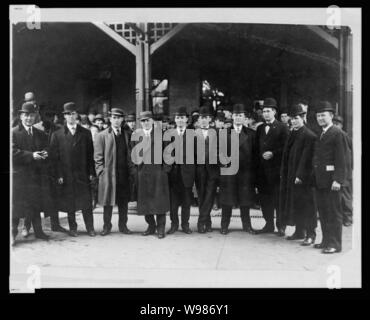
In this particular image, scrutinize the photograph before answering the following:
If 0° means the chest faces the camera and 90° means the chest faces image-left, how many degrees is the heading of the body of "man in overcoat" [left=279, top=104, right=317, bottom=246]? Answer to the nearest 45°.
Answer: approximately 45°

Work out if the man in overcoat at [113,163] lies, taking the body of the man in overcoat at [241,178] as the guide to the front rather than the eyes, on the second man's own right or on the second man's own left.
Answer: on the second man's own right

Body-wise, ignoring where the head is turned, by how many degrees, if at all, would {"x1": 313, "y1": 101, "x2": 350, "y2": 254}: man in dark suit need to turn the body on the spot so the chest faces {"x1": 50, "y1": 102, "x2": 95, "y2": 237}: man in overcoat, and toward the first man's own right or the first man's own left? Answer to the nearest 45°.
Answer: approximately 45° to the first man's own right

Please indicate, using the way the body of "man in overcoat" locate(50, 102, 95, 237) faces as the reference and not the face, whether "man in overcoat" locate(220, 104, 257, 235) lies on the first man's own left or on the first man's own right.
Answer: on the first man's own left

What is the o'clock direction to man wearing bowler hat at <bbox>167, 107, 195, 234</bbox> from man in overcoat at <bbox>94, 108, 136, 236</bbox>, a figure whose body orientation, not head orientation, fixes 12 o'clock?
The man wearing bowler hat is roughly at 9 o'clock from the man in overcoat.

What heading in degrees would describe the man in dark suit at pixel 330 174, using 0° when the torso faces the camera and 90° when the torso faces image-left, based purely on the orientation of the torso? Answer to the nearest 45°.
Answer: approximately 45°

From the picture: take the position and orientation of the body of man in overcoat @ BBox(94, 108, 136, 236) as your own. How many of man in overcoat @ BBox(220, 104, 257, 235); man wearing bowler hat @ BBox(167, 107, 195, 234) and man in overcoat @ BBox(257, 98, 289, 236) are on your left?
3

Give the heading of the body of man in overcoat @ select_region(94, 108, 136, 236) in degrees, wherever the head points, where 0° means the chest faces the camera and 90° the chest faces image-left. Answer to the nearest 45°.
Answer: approximately 0°

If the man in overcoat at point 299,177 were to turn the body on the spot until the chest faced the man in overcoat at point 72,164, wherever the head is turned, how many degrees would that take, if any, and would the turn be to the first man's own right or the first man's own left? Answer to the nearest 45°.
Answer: approximately 45° to the first man's own right
